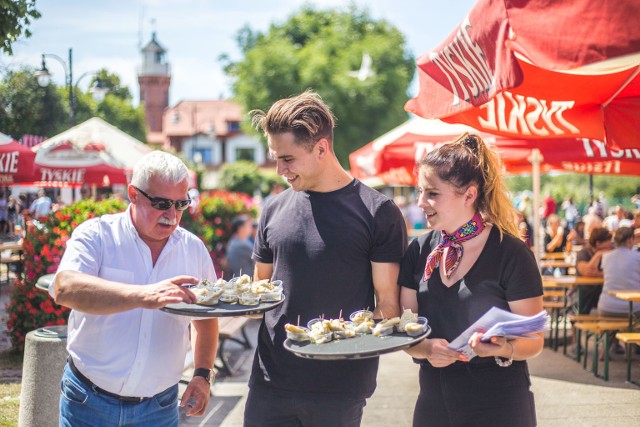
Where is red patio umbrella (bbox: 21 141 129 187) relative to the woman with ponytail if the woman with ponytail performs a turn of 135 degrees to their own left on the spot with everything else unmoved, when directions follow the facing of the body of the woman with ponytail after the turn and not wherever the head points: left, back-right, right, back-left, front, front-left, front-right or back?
back-left

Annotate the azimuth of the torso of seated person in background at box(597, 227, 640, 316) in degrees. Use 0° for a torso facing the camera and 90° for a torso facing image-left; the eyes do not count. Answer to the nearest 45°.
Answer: approximately 180°

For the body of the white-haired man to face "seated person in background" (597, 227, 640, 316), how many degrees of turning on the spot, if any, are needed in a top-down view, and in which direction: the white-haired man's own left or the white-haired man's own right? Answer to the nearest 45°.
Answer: approximately 90° to the white-haired man's own left

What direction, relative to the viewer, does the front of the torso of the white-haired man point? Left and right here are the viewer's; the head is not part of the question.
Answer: facing the viewer and to the right of the viewer

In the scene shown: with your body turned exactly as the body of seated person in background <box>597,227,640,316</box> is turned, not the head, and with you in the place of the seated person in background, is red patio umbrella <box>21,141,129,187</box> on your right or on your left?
on your left

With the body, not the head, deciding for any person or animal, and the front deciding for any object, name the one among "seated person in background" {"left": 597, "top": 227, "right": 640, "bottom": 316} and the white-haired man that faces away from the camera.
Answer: the seated person in background

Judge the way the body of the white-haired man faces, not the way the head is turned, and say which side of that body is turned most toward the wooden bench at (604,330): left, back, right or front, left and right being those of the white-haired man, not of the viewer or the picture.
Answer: left

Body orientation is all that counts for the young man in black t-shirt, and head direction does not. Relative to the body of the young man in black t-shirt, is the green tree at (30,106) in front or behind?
behind

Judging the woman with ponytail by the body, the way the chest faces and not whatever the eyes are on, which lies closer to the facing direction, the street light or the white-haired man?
the white-haired man

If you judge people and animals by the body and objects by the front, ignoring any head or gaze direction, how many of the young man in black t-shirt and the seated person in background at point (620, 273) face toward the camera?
1

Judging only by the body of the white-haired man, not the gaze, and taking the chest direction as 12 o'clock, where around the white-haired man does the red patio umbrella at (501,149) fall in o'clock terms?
The red patio umbrella is roughly at 9 o'clock from the white-haired man.

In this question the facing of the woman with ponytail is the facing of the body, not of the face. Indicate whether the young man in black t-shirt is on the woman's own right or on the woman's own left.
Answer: on the woman's own right

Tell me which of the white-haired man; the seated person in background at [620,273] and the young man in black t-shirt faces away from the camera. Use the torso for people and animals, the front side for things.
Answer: the seated person in background

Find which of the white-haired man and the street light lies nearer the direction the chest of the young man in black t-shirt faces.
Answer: the white-haired man
